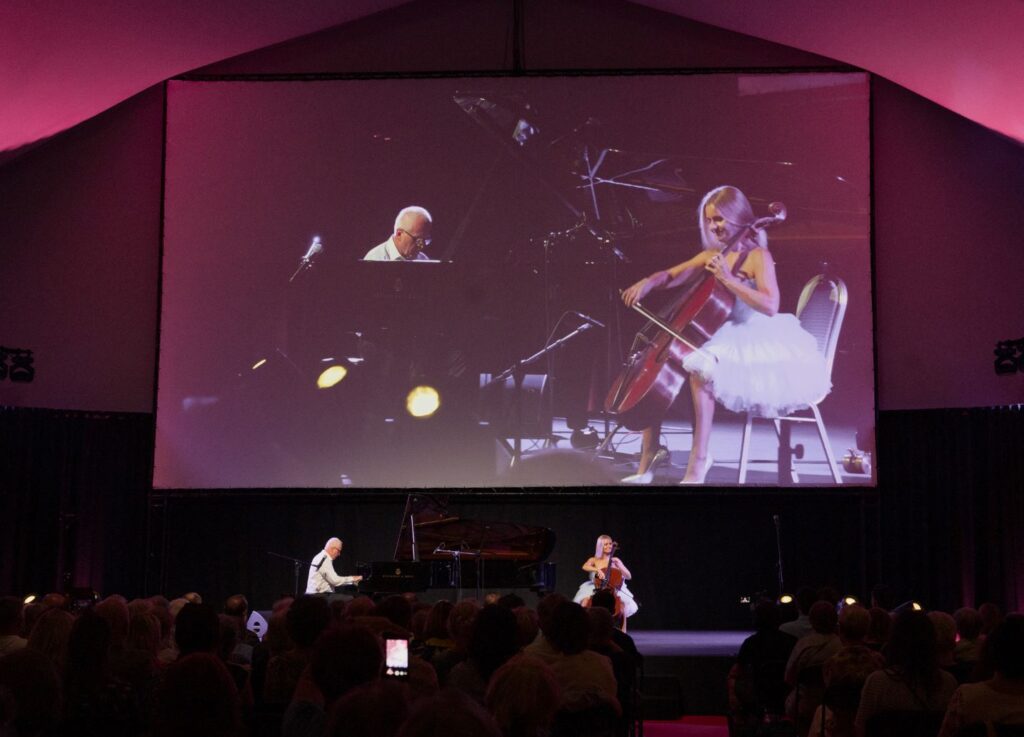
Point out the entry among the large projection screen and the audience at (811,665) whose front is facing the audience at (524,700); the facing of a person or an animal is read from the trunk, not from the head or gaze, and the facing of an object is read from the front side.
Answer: the large projection screen

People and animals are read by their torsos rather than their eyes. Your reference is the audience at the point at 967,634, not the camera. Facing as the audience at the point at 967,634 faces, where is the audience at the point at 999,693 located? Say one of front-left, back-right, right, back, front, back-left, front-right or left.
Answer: back

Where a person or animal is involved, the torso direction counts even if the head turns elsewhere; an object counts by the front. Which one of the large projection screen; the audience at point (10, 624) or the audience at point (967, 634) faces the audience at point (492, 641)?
the large projection screen

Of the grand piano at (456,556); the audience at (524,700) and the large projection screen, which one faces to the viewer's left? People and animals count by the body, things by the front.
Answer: the grand piano

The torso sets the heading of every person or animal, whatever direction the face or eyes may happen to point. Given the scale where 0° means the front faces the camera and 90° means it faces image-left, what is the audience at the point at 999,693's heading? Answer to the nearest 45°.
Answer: approximately 180°

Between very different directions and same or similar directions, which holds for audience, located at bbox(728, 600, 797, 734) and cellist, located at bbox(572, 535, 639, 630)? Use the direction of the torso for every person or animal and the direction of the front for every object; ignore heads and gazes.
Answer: very different directions

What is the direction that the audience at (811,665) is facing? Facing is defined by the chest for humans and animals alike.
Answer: away from the camera

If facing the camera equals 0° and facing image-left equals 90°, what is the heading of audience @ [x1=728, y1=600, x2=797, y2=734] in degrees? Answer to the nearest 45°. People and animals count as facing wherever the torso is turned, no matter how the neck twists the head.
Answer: approximately 180°

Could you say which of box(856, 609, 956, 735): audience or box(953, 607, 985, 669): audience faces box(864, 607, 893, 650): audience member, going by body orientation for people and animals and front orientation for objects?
box(856, 609, 956, 735): audience

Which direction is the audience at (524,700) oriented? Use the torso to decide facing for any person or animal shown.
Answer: away from the camera

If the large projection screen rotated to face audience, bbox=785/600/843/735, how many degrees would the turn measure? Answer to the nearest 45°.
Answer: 0° — it already faces them

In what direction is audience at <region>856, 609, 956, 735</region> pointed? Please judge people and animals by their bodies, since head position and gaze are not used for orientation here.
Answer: away from the camera

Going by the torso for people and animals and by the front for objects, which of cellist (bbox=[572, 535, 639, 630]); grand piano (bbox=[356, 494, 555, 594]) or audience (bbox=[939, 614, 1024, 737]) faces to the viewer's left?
the grand piano

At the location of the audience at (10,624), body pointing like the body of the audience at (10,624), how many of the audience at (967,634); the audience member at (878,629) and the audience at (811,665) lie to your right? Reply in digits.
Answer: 3

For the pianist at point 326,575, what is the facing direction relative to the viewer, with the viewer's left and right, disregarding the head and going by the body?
facing to the right of the viewer

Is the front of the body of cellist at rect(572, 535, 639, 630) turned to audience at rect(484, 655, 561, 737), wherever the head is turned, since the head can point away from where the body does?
yes

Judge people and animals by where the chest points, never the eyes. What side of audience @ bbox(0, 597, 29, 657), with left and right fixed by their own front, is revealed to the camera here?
back
